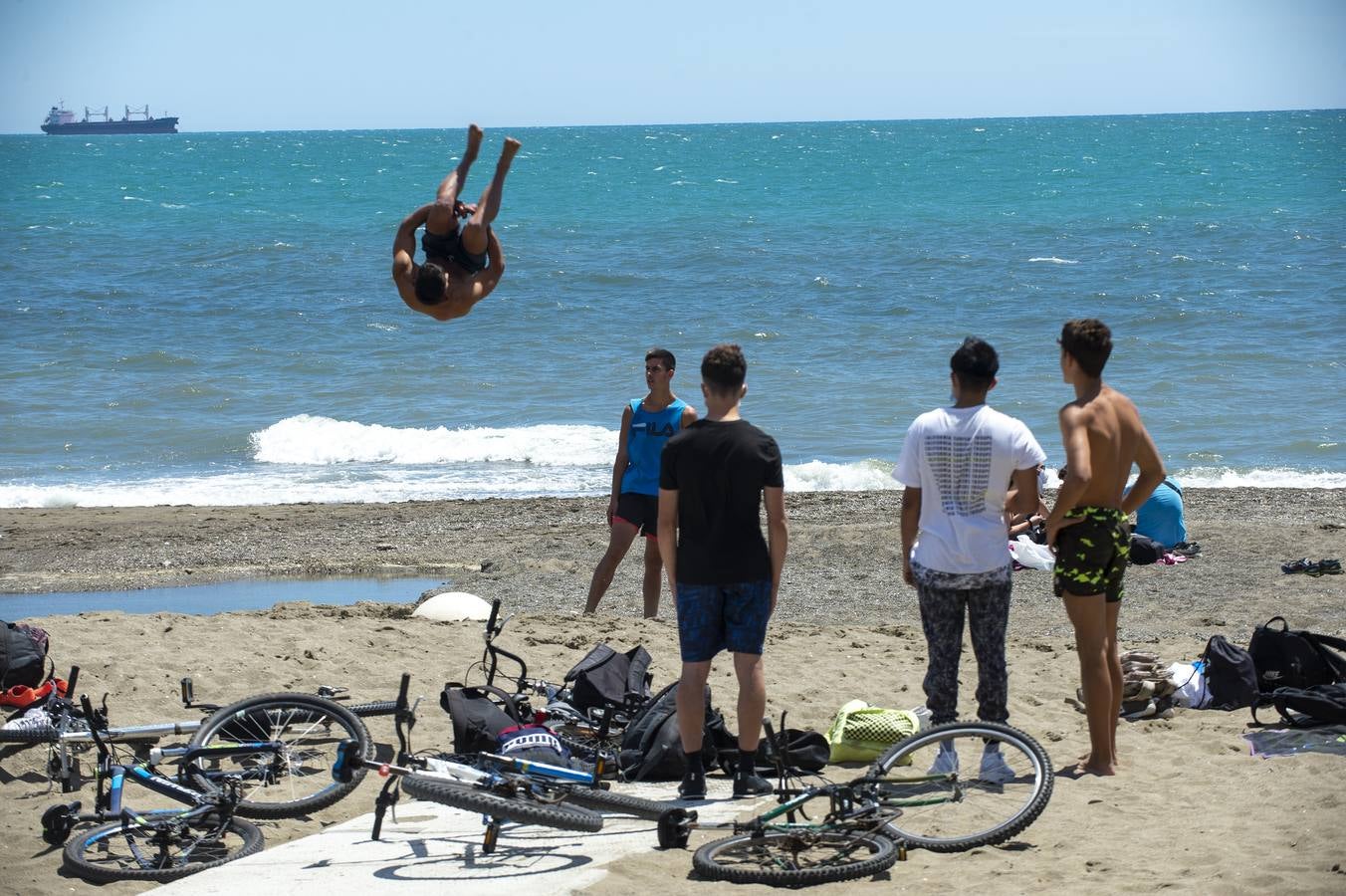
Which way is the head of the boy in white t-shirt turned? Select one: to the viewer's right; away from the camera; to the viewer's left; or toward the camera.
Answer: away from the camera

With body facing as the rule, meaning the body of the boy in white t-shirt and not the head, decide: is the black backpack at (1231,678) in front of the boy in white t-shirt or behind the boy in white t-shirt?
in front

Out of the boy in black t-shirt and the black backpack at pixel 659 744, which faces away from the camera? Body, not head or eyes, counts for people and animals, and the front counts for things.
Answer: the boy in black t-shirt

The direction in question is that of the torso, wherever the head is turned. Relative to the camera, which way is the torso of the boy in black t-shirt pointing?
away from the camera

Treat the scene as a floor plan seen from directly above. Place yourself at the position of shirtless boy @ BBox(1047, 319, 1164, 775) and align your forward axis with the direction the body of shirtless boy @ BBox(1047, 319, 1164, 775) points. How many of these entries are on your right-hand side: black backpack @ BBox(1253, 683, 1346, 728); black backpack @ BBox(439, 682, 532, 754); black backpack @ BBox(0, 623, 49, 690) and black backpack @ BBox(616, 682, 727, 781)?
1

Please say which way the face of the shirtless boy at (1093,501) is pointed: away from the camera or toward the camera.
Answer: away from the camera

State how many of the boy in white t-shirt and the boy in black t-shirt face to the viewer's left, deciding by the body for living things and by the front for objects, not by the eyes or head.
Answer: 0

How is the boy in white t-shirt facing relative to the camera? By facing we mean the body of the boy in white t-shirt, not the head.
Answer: away from the camera

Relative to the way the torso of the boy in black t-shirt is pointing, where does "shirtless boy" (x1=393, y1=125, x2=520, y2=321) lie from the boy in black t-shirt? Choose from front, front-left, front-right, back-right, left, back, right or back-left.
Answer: front-left

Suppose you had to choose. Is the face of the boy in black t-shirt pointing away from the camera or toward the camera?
away from the camera
